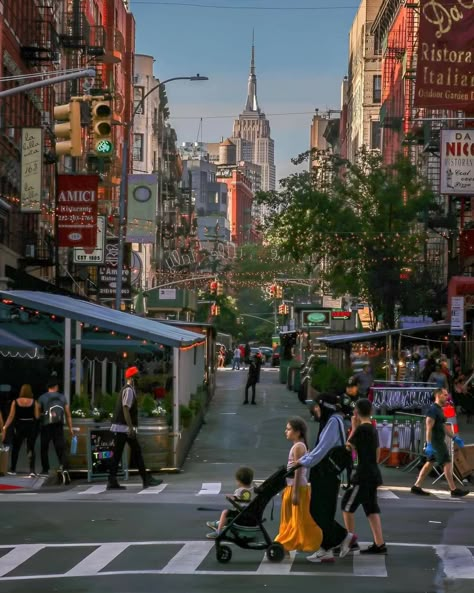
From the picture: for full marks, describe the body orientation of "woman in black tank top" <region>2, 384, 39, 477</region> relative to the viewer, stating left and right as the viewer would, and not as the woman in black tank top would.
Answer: facing away from the viewer

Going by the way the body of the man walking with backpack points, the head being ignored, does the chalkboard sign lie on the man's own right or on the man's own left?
on the man's own right

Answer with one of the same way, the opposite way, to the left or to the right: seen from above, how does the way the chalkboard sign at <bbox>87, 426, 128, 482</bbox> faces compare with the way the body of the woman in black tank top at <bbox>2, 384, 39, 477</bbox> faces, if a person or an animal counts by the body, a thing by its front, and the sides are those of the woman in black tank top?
the opposite way

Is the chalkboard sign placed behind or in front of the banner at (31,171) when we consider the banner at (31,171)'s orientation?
in front

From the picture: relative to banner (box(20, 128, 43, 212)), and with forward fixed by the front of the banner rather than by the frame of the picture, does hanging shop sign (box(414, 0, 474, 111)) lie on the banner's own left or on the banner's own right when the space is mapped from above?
on the banner's own left

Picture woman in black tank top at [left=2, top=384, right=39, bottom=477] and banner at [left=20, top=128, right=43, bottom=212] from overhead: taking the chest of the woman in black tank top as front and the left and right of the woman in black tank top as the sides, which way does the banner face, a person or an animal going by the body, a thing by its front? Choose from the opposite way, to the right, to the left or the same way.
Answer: the opposite way

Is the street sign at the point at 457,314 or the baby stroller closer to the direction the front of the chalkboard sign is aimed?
the baby stroller

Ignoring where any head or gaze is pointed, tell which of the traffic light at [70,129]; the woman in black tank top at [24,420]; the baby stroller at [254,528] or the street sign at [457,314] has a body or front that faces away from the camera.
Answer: the woman in black tank top

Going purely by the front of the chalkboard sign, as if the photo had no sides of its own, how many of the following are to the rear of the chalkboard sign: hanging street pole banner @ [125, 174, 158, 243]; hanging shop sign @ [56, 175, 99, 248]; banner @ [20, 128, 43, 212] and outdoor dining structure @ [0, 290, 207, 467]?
4

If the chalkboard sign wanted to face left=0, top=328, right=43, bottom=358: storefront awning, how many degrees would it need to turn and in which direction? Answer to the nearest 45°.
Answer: approximately 135° to its right

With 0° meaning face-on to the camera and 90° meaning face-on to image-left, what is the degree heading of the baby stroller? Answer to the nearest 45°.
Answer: approximately 90°

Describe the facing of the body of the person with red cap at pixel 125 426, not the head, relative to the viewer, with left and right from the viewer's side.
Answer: facing to the right of the viewer
